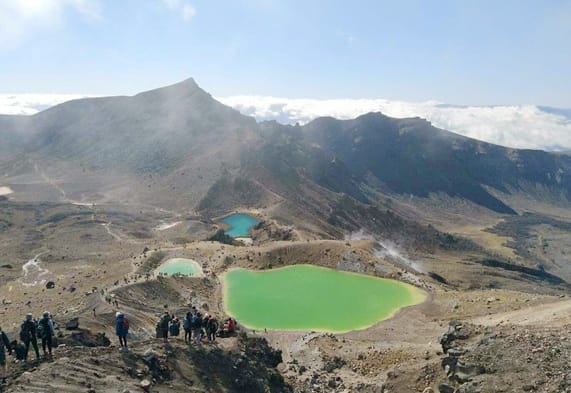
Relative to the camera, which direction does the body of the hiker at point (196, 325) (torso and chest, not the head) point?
away from the camera

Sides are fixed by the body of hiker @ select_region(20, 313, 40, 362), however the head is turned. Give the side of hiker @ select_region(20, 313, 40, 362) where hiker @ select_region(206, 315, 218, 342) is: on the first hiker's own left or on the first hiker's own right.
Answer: on the first hiker's own right

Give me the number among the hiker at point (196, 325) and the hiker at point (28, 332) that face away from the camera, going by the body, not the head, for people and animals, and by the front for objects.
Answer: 2

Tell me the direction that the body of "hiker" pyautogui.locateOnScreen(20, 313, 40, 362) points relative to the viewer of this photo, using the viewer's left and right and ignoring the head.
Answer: facing away from the viewer

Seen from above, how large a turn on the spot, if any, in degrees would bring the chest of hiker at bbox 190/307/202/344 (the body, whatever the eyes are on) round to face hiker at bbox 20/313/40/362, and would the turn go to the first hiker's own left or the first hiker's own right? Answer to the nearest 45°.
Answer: approximately 135° to the first hiker's own left

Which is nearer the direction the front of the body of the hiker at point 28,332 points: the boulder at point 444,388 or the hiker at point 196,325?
the hiker

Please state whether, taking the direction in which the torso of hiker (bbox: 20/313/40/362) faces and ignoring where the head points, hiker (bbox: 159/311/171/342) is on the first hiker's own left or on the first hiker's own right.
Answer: on the first hiker's own right

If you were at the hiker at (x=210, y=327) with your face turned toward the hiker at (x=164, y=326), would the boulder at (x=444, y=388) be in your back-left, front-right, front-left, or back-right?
back-left
